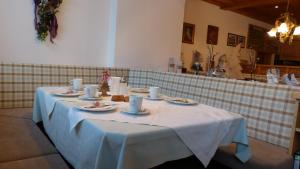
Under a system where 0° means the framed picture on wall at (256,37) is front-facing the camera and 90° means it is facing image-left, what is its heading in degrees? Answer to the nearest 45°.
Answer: approximately 315°

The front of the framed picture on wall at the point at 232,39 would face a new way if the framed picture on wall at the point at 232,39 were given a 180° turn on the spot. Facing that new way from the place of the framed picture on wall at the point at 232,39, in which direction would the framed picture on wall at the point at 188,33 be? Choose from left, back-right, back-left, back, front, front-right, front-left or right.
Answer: left

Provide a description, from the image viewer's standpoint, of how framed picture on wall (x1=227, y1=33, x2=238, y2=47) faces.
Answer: facing the viewer and to the right of the viewer

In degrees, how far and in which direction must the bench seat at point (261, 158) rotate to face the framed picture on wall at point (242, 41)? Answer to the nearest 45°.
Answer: approximately 135° to its right

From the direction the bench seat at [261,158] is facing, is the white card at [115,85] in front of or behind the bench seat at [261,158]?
in front

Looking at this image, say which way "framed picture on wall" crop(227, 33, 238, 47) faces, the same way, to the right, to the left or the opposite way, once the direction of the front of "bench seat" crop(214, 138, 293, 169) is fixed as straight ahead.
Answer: to the left

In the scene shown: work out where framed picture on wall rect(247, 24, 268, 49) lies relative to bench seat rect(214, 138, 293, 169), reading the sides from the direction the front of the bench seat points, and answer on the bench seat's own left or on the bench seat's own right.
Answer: on the bench seat's own right

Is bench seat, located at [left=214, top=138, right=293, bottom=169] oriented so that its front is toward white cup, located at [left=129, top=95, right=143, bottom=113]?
yes

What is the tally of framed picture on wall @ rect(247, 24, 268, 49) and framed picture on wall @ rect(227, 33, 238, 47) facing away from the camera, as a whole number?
0

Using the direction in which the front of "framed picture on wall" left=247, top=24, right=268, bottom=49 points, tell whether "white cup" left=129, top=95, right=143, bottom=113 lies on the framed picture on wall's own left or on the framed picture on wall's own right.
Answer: on the framed picture on wall's own right

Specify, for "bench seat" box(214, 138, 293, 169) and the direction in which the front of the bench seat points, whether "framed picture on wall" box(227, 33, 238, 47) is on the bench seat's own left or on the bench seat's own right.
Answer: on the bench seat's own right

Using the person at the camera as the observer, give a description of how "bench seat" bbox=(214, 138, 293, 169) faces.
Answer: facing the viewer and to the left of the viewer

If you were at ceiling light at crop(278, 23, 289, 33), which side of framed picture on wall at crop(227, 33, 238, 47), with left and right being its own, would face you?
front
